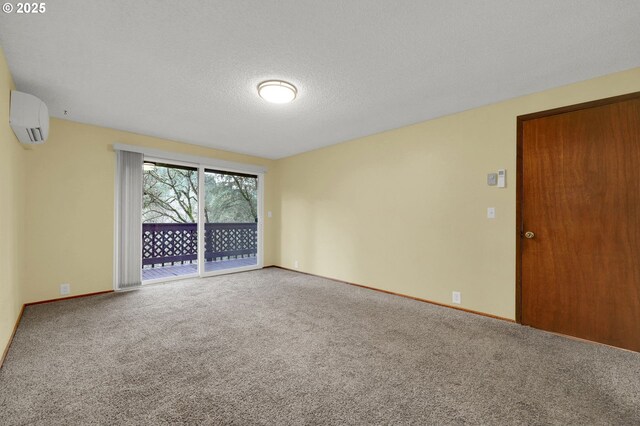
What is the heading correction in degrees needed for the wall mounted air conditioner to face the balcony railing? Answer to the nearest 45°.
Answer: approximately 45° to its left

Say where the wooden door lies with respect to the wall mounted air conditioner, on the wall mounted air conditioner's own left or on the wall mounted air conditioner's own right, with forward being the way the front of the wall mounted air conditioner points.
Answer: on the wall mounted air conditioner's own right

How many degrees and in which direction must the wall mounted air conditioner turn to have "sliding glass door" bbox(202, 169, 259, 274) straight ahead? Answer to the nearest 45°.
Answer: approximately 45° to its left

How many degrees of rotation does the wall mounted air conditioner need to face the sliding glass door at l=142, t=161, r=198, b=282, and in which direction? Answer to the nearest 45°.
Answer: approximately 45° to its left

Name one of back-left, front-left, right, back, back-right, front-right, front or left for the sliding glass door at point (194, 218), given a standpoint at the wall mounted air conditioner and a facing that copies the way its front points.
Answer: front-left

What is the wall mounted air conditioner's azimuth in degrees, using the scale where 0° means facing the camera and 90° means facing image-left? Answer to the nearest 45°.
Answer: approximately 270°
